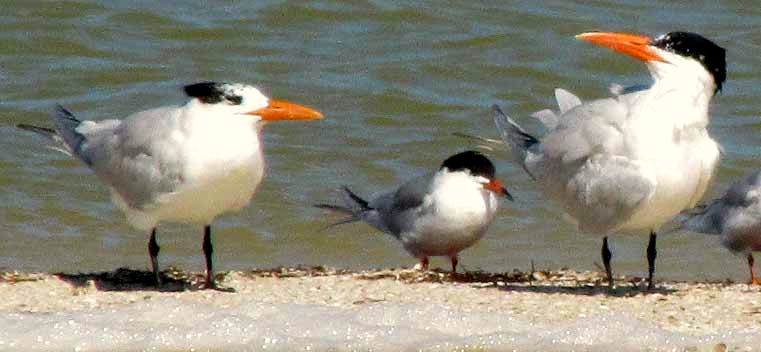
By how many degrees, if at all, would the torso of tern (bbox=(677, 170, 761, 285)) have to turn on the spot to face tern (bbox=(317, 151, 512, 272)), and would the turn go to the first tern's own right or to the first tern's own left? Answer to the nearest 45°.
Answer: approximately 180°

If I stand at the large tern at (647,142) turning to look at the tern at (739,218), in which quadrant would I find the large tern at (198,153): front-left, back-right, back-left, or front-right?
back-left

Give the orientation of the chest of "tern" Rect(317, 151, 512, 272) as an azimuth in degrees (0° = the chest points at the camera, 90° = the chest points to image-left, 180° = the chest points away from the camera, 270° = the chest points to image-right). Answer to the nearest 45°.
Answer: approximately 315°

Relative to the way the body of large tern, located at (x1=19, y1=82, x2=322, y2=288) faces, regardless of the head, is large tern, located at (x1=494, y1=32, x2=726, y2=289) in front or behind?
in front

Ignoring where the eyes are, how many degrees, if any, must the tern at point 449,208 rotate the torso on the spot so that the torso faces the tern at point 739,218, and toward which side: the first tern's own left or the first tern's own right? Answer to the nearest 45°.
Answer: approximately 45° to the first tern's own left

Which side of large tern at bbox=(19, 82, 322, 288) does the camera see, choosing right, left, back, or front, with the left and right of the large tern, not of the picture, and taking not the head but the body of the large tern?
right

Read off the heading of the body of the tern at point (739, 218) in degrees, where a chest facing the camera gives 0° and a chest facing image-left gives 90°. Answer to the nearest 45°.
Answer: approximately 270°

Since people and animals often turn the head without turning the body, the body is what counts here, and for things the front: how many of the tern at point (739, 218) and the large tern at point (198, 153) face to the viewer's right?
2
